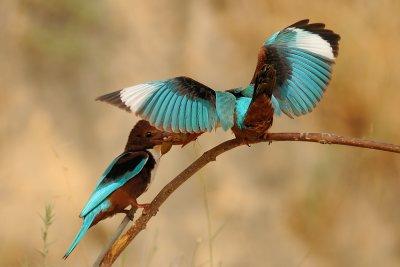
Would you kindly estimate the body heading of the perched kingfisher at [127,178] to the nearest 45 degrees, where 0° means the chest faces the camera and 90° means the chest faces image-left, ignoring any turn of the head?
approximately 270°

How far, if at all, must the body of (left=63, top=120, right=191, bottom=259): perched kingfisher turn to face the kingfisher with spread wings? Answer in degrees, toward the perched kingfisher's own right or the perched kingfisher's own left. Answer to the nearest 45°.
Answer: approximately 45° to the perched kingfisher's own right
